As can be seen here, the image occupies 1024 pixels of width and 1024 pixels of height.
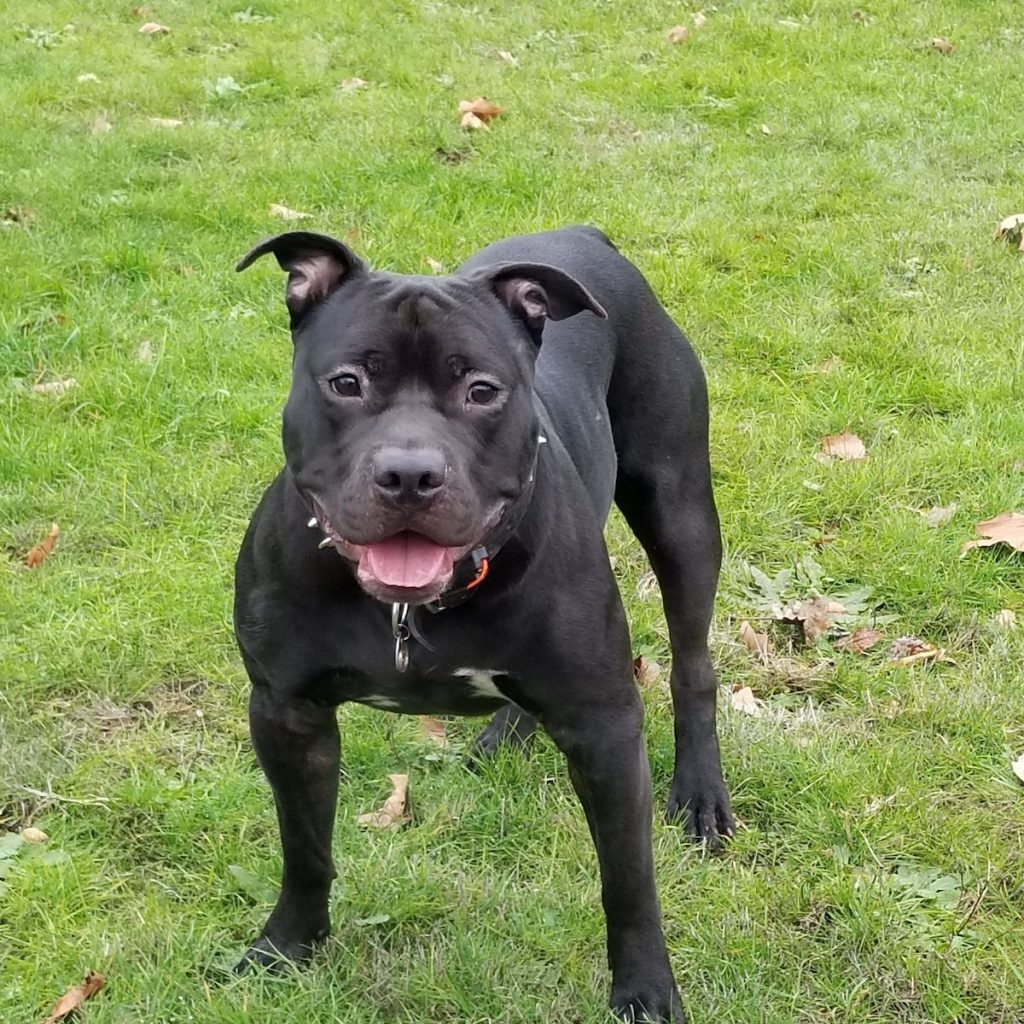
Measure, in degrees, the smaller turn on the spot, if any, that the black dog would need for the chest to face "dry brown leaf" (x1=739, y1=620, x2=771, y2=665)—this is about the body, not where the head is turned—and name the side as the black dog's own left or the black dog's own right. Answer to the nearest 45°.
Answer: approximately 180°

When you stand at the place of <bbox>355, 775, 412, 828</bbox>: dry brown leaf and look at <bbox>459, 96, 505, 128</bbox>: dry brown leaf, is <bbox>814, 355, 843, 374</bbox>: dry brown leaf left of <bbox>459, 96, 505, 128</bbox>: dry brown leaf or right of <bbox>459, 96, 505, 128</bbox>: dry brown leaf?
right

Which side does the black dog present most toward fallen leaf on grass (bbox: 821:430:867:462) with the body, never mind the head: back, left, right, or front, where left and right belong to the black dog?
back

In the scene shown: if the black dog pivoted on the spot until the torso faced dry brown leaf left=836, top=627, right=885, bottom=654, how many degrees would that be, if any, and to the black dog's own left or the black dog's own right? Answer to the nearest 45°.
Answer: approximately 180°

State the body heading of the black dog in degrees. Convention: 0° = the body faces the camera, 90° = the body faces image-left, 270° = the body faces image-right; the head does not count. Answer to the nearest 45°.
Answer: approximately 45°

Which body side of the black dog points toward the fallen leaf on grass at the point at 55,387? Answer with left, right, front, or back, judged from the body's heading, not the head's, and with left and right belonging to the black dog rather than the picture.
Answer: right

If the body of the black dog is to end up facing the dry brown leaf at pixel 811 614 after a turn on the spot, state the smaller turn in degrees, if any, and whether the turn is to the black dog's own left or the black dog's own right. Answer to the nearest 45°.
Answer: approximately 180°

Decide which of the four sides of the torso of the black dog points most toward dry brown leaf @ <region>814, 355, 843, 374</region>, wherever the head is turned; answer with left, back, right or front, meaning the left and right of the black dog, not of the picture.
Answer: back

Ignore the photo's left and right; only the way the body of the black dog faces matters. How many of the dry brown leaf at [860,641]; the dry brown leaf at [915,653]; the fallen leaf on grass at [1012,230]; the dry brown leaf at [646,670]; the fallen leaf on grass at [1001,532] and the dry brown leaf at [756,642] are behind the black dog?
6

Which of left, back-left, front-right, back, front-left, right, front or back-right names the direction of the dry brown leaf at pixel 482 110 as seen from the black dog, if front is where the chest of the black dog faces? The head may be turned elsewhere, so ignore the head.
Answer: back-right

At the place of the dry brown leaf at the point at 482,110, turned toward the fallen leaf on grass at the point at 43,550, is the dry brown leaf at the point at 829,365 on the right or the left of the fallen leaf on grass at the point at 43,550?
left

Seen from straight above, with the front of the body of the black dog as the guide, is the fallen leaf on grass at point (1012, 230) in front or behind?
behind
